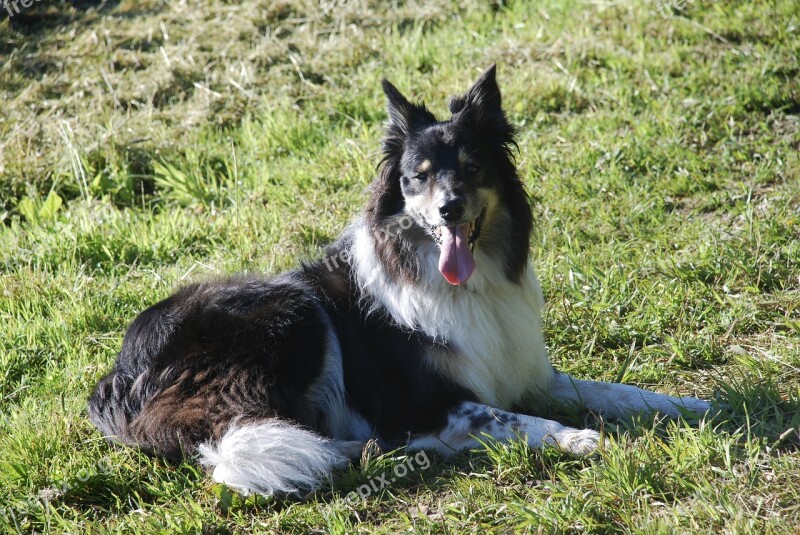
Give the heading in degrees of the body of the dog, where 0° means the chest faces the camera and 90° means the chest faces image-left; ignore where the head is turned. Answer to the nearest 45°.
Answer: approximately 270°
